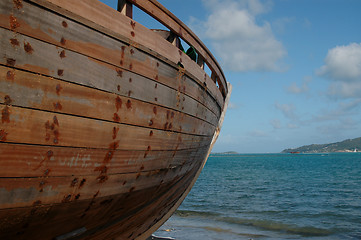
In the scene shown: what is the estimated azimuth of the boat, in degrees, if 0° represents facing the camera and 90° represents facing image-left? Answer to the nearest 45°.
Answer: approximately 225°
